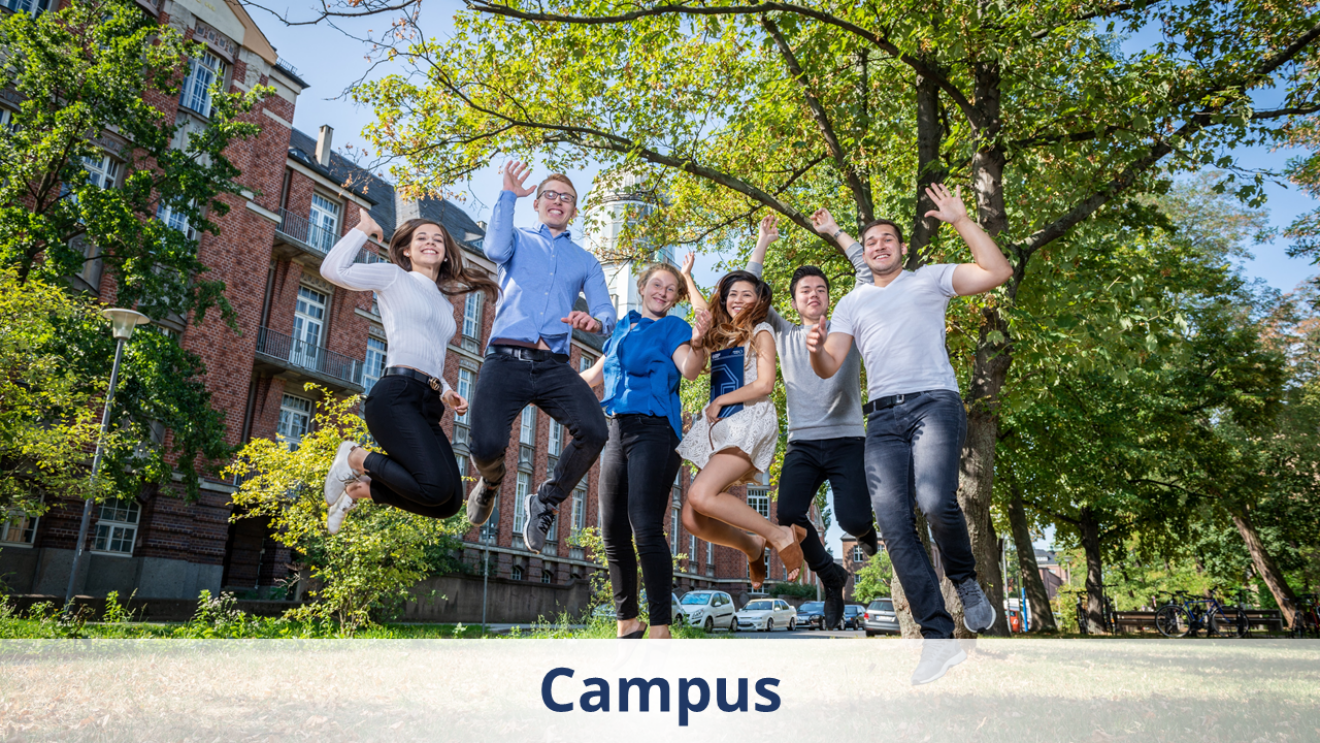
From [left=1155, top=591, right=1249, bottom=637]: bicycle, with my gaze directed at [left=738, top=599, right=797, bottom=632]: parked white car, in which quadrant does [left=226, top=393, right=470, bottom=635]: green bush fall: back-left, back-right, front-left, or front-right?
front-left

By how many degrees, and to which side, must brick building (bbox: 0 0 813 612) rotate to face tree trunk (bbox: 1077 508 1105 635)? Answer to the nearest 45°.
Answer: approximately 45° to its left

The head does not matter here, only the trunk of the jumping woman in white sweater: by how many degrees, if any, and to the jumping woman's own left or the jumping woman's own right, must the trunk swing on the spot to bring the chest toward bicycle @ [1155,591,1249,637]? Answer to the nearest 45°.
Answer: approximately 90° to the jumping woman's own left

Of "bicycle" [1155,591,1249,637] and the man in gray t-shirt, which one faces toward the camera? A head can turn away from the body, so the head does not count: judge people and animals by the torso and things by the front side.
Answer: the man in gray t-shirt

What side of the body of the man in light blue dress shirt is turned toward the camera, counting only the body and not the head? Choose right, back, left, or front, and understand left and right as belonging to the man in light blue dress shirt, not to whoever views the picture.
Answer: front

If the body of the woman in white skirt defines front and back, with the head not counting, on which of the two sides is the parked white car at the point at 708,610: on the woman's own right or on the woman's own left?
on the woman's own right

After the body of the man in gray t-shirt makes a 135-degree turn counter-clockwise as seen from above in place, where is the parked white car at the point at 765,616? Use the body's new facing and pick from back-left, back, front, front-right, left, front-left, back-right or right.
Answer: front-left

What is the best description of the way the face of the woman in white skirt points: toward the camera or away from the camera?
toward the camera

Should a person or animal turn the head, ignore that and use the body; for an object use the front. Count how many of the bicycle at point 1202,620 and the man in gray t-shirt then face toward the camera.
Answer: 1

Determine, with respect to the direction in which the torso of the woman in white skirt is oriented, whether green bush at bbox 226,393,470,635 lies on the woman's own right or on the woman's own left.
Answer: on the woman's own right

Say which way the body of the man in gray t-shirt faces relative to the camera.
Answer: toward the camera

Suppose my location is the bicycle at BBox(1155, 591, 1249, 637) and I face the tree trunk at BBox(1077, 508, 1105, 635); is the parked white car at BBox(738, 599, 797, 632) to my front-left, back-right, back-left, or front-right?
front-right

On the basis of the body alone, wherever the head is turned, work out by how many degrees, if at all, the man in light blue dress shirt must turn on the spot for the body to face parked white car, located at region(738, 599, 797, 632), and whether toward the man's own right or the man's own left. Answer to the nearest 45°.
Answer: approximately 180°
